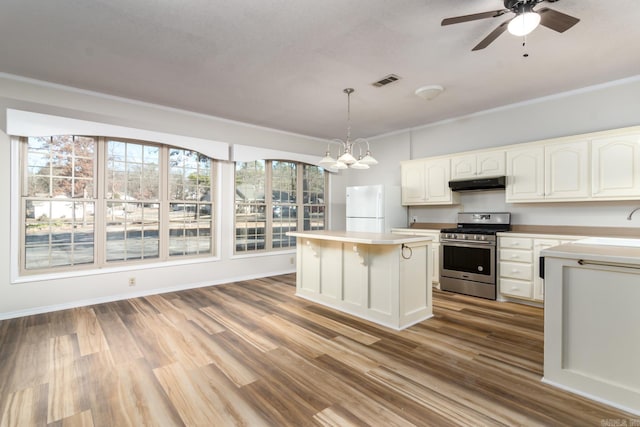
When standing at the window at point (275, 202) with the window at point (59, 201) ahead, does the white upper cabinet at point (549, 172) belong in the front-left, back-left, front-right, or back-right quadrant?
back-left

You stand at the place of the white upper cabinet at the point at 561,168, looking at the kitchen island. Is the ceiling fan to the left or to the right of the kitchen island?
left

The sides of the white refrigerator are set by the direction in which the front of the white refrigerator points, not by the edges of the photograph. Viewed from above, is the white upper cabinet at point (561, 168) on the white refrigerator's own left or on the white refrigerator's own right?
on the white refrigerator's own left

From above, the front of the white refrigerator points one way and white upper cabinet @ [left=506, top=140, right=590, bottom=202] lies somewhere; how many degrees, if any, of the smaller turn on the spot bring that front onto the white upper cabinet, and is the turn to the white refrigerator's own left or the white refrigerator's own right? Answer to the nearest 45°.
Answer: approximately 90° to the white refrigerator's own left

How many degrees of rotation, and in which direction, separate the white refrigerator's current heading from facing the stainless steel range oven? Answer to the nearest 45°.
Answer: approximately 90° to its left

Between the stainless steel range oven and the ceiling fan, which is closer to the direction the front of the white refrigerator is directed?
the ceiling fan

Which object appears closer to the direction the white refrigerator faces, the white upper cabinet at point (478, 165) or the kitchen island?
the kitchen island

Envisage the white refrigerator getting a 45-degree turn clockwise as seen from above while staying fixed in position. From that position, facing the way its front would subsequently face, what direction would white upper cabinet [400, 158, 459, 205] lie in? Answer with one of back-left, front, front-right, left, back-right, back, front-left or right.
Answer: back

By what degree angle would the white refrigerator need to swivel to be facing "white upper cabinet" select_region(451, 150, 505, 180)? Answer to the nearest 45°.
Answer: approximately 135° to its left

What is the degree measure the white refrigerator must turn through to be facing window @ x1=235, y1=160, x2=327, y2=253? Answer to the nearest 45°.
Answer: approximately 45° to its right

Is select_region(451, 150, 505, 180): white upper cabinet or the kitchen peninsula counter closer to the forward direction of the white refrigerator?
the kitchen peninsula counter

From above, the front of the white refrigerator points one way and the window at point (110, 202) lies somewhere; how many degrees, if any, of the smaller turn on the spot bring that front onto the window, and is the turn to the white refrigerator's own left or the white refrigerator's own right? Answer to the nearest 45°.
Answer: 0° — it already faces it

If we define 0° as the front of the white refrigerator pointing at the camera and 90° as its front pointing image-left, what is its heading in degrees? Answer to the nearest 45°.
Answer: approximately 45°
